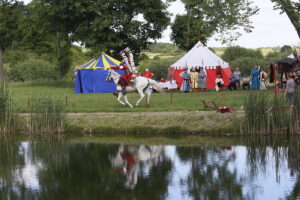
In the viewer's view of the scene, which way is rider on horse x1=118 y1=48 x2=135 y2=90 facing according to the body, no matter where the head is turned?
to the viewer's left

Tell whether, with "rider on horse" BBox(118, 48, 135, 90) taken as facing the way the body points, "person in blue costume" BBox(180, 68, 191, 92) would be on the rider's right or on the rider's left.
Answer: on the rider's right

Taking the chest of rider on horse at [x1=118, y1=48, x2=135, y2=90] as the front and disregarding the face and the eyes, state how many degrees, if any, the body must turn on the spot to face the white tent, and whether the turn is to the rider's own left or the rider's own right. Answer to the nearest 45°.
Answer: approximately 135° to the rider's own right

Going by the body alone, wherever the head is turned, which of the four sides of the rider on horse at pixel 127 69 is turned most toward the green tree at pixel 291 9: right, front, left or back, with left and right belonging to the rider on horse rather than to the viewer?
back

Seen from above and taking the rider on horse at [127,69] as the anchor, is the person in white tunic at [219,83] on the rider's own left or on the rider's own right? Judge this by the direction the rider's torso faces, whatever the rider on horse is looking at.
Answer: on the rider's own right

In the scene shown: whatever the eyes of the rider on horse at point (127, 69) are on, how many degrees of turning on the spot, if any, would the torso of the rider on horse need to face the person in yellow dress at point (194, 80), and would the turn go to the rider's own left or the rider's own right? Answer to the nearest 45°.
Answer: approximately 135° to the rider's own right

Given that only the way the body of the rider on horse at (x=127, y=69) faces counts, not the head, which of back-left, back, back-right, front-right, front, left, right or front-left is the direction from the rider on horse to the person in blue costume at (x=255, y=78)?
back-right

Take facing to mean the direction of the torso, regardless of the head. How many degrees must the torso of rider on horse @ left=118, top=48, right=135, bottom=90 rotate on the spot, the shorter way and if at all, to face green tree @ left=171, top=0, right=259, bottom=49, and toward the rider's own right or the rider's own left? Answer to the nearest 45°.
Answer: approximately 135° to the rider's own right
